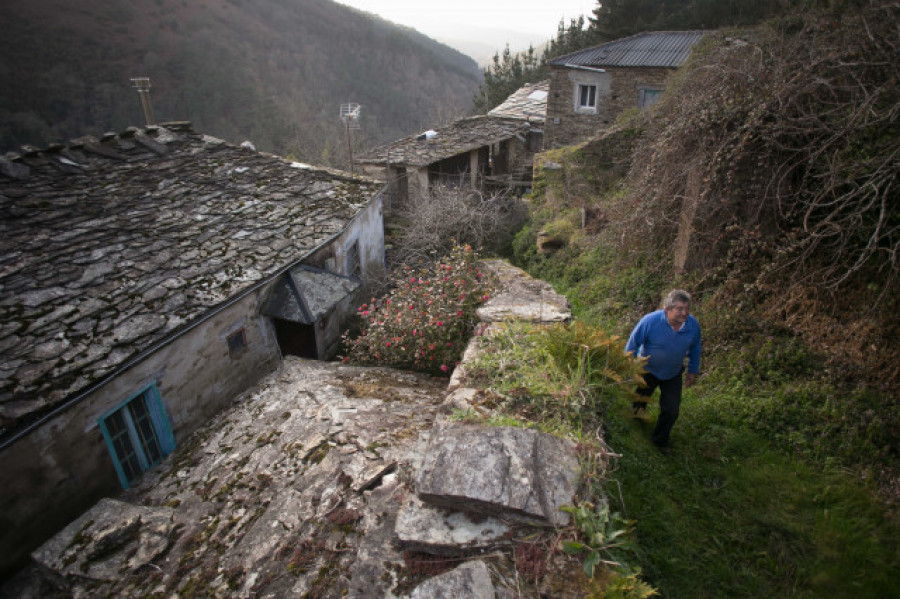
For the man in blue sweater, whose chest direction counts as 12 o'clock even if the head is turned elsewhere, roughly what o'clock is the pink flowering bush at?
The pink flowering bush is roughly at 5 o'clock from the man in blue sweater.

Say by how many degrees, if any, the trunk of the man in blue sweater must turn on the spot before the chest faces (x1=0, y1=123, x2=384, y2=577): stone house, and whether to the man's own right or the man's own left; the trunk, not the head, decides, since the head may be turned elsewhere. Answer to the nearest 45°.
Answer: approximately 135° to the man's own right

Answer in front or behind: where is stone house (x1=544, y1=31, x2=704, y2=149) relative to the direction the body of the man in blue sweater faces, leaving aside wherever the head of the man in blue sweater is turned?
behind

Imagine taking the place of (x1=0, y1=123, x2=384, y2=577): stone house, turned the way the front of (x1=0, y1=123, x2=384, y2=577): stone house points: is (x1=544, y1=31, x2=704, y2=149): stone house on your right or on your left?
on your left

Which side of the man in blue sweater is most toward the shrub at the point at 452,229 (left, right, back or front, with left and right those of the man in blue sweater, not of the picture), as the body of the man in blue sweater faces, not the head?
back

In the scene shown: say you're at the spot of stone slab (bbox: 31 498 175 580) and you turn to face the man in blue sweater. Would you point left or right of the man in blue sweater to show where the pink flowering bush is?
left

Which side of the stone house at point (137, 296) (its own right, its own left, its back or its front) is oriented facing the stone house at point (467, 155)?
left

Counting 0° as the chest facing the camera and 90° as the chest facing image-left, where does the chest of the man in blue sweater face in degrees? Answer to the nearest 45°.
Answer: approximately 315°

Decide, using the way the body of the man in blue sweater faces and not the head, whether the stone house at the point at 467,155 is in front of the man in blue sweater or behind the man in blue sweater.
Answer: behind
